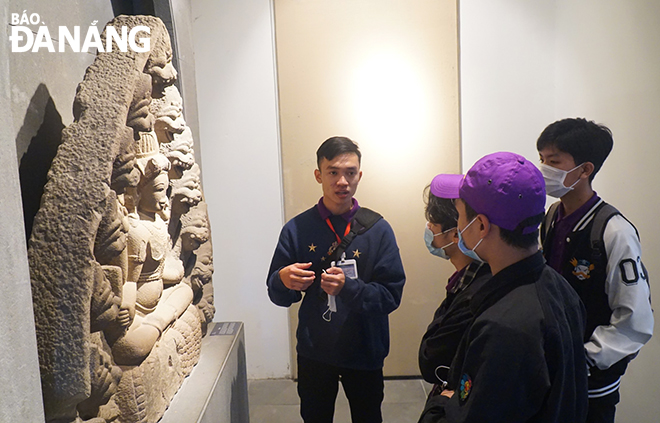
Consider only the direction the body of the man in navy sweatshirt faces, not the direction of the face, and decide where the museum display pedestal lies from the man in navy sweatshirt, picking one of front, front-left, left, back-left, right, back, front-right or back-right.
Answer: right

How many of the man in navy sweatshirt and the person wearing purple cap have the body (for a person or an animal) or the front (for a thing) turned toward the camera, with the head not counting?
1

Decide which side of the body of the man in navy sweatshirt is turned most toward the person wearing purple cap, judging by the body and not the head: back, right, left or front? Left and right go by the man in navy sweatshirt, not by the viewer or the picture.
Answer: front

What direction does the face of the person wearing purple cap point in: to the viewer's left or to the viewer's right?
to the viewer's left

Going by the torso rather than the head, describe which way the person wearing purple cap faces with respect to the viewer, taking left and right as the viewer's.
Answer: facing away from the viewer and to the left of the viewer

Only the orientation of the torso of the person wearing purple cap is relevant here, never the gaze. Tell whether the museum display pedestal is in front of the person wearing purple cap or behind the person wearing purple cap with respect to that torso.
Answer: in front

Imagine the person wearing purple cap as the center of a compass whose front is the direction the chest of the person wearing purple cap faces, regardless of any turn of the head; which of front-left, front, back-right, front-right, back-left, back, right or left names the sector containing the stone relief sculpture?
front-left

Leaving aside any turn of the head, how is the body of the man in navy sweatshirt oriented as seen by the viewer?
toward the camera

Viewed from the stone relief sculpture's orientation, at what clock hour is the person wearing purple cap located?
The person wearing purple cap is roughly at 12 o'clock from the stone relief sculpture.

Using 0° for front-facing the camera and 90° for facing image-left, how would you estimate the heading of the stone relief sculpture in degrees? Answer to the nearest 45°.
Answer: approximately 315°
